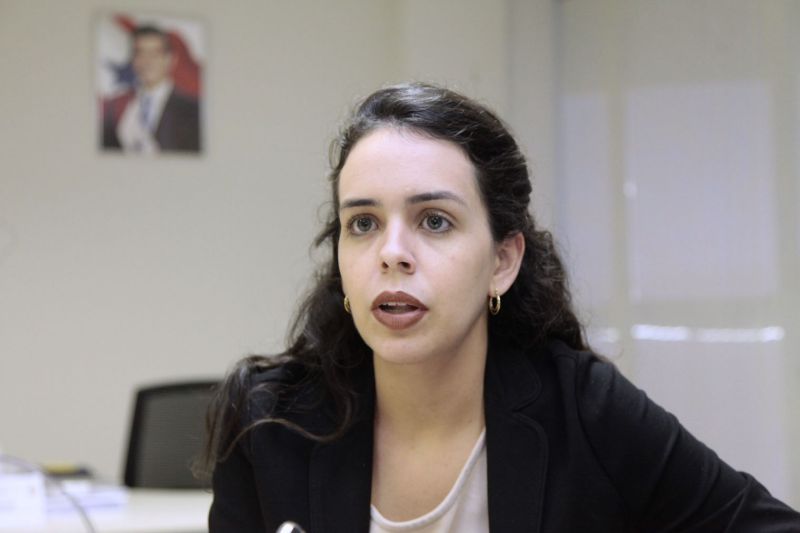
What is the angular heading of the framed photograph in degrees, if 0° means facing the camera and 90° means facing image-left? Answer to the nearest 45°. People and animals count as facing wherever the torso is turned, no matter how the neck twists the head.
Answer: approximately 0°

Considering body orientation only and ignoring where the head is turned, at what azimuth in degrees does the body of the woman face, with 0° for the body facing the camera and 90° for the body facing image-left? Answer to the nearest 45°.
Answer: approximately 45°

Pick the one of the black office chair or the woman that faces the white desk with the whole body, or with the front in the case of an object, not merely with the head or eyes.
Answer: the black office chair

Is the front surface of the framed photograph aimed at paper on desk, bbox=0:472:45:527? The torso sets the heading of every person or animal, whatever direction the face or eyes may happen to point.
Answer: yes

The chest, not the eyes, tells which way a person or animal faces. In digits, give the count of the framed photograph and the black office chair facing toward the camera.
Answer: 2

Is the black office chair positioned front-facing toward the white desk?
yes

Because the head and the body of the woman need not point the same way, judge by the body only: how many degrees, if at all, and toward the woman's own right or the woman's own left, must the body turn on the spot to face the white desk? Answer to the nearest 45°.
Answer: approximately 90° to the woman's own right
